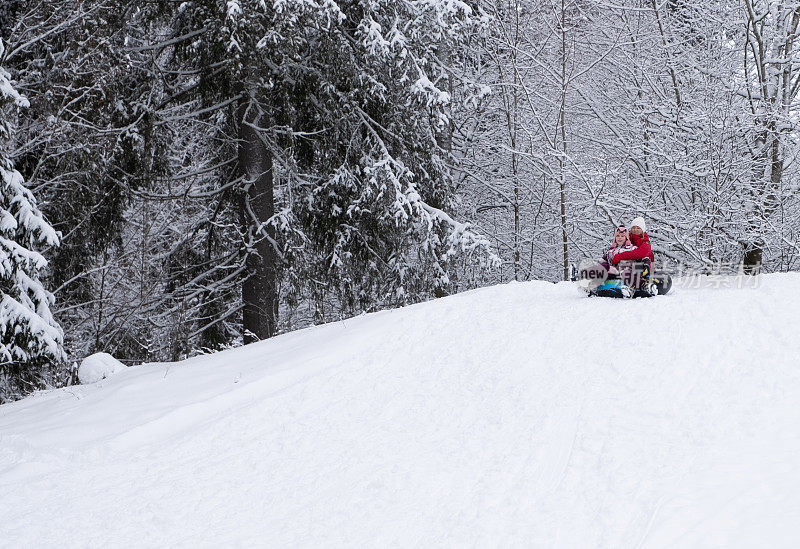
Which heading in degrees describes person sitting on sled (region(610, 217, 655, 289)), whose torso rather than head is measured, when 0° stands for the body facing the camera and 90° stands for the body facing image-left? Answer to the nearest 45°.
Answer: approximately 45°

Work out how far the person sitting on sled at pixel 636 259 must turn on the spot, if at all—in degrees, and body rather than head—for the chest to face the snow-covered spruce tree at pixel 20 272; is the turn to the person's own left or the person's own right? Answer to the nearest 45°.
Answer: approximately 45° to the person's own right

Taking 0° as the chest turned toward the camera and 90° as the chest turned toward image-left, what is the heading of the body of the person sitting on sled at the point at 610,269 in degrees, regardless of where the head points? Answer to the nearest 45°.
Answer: approximately 45°

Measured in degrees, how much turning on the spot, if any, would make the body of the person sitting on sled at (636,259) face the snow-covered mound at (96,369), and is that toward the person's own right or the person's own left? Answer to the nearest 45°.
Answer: approximately 45° to the person's own right

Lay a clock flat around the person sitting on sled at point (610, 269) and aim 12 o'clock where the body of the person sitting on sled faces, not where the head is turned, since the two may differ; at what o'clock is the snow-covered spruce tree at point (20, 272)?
The snow-covered spruce tree is roughly at 1 o'clock from the person sitting on sled.

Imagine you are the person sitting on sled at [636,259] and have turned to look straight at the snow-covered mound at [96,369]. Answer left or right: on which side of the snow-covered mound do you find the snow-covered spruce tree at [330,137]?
right
